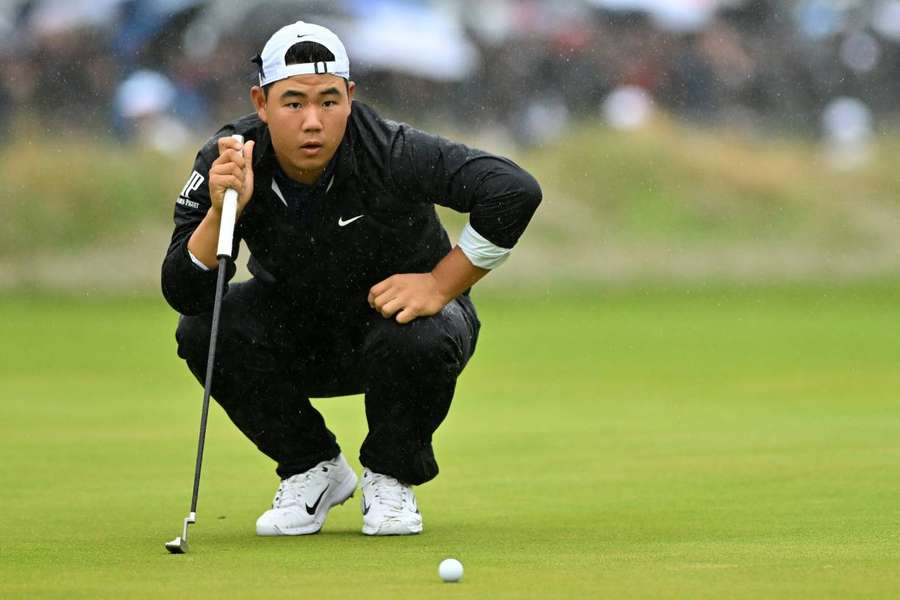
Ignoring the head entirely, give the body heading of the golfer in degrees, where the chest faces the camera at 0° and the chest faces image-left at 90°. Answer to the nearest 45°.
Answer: approximately 0°
